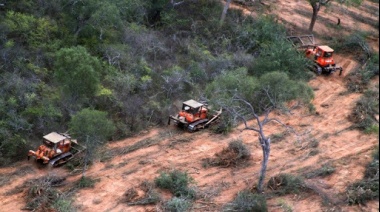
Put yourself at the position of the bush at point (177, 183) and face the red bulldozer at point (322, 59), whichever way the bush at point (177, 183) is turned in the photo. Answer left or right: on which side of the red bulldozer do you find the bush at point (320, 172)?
right

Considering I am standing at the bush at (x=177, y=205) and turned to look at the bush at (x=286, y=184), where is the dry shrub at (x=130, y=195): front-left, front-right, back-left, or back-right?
back-left

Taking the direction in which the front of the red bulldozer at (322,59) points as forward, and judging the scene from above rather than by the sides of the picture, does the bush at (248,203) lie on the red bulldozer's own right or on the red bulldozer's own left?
on the red bulldozer's own left

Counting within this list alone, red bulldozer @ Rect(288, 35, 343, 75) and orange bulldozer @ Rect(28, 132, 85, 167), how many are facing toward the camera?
0

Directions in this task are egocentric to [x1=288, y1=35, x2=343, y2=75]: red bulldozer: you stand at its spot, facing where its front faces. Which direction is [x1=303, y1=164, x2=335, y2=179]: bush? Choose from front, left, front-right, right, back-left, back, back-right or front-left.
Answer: back-left

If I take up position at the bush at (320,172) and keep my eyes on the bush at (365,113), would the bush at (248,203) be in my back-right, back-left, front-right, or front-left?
back-left
